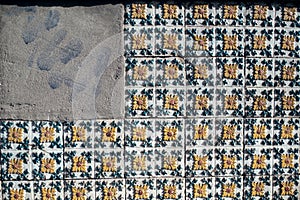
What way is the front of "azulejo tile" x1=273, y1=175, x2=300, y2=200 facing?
toward the camera

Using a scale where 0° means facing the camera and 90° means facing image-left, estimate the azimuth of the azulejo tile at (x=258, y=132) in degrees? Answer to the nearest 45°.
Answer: approximately 0°

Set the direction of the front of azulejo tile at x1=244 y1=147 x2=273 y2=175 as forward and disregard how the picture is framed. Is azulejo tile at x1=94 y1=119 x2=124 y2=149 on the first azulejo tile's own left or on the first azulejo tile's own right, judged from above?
on the first azulejo tile's own right

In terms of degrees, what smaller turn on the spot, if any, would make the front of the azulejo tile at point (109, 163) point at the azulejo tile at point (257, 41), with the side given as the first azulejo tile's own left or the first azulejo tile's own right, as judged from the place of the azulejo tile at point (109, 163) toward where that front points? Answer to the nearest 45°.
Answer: approximately 90° to the first azulejo tile's own left

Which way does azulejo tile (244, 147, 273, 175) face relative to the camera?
toward the camera

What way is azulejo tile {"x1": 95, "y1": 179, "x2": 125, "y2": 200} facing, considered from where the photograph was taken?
facing the viewer

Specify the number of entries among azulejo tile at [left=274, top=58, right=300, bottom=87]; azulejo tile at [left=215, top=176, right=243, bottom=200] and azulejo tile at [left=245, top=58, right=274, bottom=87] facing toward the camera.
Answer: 3

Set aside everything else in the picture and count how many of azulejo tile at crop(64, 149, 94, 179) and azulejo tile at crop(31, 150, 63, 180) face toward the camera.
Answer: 2

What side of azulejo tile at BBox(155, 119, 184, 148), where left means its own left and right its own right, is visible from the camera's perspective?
front
